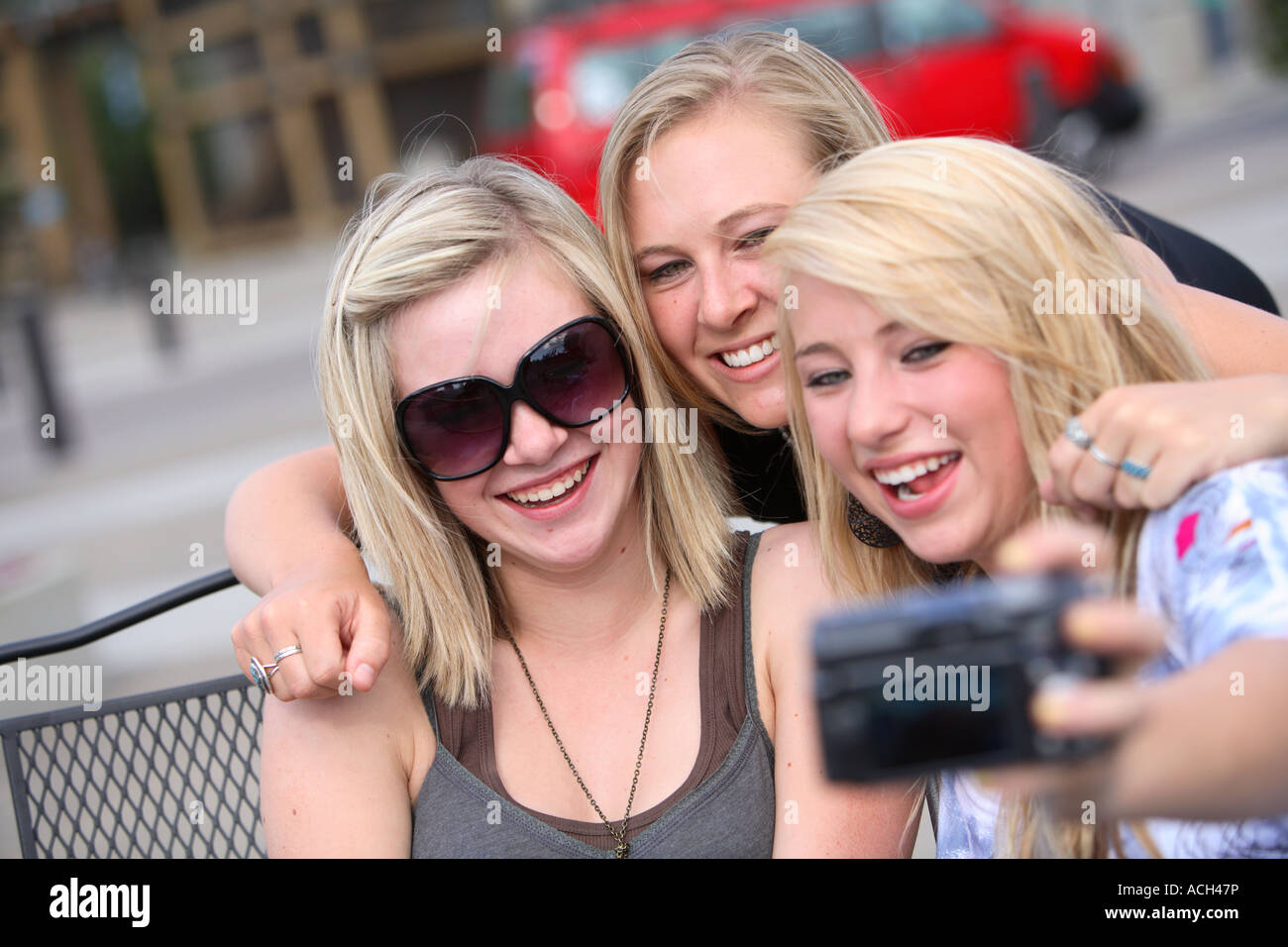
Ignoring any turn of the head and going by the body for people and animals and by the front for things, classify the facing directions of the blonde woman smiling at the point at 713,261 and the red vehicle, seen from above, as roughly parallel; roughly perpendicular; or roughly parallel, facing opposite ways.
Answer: roughly perpendicular

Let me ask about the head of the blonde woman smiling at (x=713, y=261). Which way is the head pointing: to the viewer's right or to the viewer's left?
to the viewer's right

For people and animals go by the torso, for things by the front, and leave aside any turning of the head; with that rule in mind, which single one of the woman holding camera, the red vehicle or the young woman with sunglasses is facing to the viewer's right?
the red vehicle

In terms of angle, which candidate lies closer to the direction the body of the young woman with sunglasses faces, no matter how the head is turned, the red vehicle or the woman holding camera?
the woman holding camera

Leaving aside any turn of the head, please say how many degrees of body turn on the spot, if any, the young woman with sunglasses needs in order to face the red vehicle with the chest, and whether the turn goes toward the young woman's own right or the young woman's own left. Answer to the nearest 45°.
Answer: approximately 180°

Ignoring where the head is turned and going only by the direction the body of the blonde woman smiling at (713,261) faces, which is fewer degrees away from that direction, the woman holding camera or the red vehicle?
the woman holding camera

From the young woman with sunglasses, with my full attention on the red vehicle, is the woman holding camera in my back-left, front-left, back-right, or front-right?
back-right

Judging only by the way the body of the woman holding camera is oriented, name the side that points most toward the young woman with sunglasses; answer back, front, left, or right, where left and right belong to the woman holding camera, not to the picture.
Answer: right

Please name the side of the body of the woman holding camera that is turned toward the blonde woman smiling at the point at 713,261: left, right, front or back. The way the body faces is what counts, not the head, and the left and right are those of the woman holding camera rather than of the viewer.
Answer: right

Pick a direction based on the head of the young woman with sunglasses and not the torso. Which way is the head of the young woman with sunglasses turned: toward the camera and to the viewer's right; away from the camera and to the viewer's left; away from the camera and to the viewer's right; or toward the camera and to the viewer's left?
toward the camera and to the viewer's right

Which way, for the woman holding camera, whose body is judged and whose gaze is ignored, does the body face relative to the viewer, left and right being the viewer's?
facing the viewer and to the left of the viewer

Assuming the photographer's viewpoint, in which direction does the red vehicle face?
facing to the right of the viewer

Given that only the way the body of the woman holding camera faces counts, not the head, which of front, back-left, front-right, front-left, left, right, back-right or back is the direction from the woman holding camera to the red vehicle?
back-right

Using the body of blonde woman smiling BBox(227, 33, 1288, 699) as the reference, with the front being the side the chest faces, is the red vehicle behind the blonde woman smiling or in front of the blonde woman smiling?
behind
